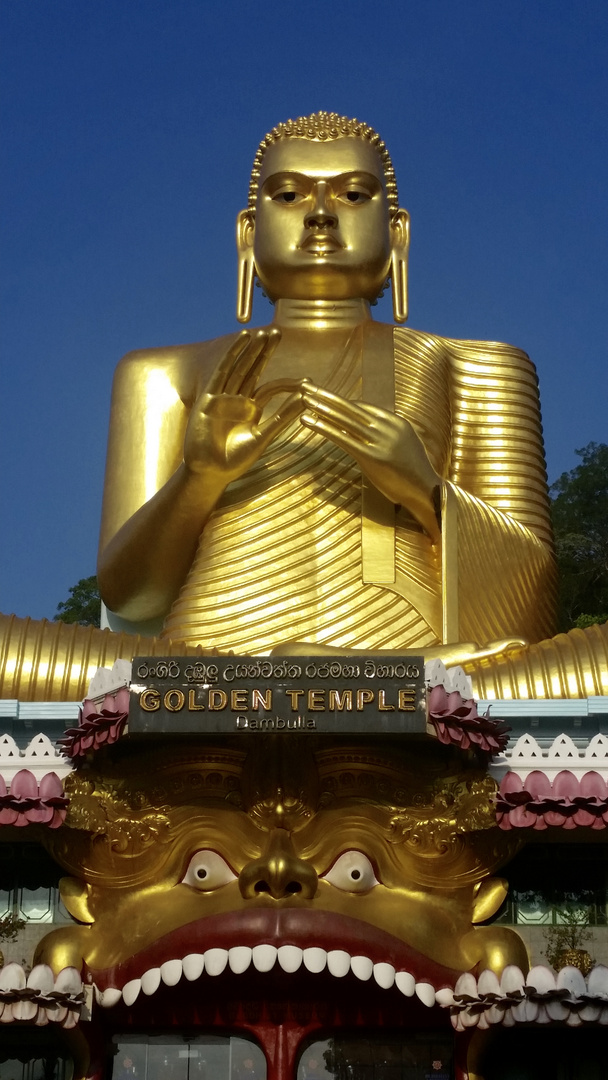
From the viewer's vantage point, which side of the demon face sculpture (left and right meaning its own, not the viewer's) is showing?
front

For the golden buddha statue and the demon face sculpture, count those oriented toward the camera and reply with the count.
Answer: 2

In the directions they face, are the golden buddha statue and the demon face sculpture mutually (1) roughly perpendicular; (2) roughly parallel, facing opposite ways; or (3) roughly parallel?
roughly parallel

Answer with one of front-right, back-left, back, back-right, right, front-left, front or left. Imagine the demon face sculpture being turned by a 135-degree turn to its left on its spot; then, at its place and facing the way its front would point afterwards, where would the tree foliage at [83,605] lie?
front-left

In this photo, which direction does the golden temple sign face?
toward the camera

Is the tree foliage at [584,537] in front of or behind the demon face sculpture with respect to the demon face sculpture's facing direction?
behind

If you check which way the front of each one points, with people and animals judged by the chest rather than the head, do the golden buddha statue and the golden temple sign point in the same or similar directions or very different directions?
same or similar directions

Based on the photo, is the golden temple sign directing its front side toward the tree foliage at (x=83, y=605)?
no

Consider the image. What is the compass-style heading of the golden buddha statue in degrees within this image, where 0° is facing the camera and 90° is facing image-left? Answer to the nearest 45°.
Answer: approximately 0°

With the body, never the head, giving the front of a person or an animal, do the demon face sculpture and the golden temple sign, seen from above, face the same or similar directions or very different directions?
same or similar directions

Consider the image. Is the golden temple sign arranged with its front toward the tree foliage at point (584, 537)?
no
